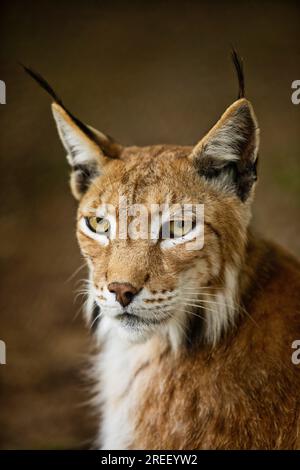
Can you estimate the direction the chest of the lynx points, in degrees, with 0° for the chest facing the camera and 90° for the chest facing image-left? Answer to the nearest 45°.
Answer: approximately 45°
